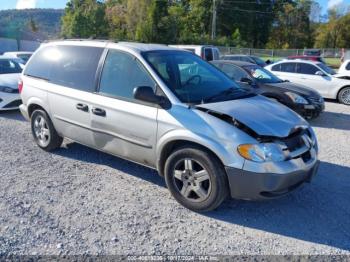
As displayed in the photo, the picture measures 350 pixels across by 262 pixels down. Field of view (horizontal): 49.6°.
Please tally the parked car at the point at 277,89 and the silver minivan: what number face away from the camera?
0

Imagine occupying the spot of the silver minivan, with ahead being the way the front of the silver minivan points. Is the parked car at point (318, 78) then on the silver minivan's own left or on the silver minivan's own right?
on the silver minivan's own left

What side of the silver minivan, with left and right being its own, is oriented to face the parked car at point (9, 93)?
back

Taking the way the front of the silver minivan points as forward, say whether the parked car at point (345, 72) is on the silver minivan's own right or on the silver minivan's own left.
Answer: on the silver minivan's own left

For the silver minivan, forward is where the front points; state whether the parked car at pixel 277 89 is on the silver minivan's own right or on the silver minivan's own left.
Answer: on the silver minivan's own left

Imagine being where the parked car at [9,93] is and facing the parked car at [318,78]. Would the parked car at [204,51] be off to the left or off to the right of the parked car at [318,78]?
left

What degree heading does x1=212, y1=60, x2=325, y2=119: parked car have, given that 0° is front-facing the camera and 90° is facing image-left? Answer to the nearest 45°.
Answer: approximately 315°

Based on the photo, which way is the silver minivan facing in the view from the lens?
facing the viewer and to the right of the viewer

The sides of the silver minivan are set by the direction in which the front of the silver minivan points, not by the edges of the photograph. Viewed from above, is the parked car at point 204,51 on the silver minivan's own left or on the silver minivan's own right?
on the silver minivan's own left
